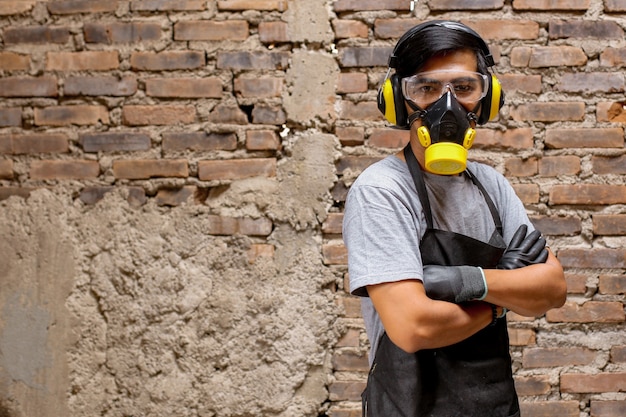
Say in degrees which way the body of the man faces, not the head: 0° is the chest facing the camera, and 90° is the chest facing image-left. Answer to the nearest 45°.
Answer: approximately 315°
